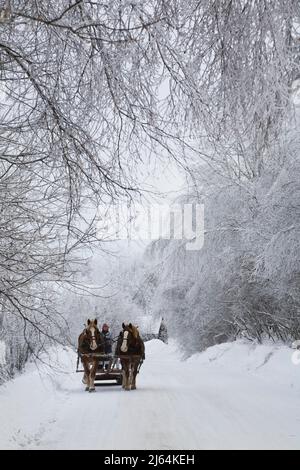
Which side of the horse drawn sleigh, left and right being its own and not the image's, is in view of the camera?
front

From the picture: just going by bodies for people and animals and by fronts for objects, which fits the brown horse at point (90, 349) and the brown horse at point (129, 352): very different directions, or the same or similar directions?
same or similar directions

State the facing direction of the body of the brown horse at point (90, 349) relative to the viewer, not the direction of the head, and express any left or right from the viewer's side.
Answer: facing the viewer

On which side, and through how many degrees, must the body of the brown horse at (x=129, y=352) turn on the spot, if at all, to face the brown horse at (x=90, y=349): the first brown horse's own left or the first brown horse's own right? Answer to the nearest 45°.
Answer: approximately 45° to the first brown horse's own right

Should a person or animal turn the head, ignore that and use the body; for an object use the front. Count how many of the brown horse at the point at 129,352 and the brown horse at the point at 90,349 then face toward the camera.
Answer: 2
